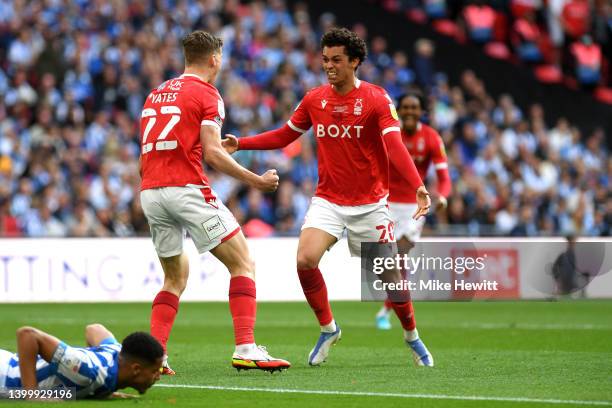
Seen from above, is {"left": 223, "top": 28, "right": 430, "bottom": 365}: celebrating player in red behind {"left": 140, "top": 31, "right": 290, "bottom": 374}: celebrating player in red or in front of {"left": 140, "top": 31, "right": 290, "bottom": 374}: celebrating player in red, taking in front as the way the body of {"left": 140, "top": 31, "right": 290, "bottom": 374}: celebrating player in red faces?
in front

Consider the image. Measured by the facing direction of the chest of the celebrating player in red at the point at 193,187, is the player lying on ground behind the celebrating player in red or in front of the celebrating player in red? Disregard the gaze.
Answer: behind

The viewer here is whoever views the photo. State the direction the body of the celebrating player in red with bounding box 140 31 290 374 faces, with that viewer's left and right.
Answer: facing away from the viewer and to the right of the viewer

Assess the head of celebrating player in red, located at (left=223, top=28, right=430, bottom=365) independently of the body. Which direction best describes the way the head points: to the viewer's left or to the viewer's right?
to the viewer's left

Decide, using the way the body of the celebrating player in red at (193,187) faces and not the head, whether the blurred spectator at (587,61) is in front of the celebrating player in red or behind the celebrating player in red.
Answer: in front

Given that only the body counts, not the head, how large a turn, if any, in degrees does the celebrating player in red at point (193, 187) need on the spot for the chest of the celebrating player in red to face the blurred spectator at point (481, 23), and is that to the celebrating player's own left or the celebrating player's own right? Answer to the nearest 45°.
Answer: approximately 45° to the celebrating player's own left

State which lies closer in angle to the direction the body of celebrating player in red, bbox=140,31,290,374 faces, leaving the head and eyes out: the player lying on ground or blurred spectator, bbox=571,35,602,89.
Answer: the blurred spectator
